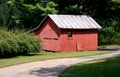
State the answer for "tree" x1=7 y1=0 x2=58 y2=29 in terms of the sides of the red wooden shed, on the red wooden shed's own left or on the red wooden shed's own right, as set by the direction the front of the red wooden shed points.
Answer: on the red wooden shed's own right
